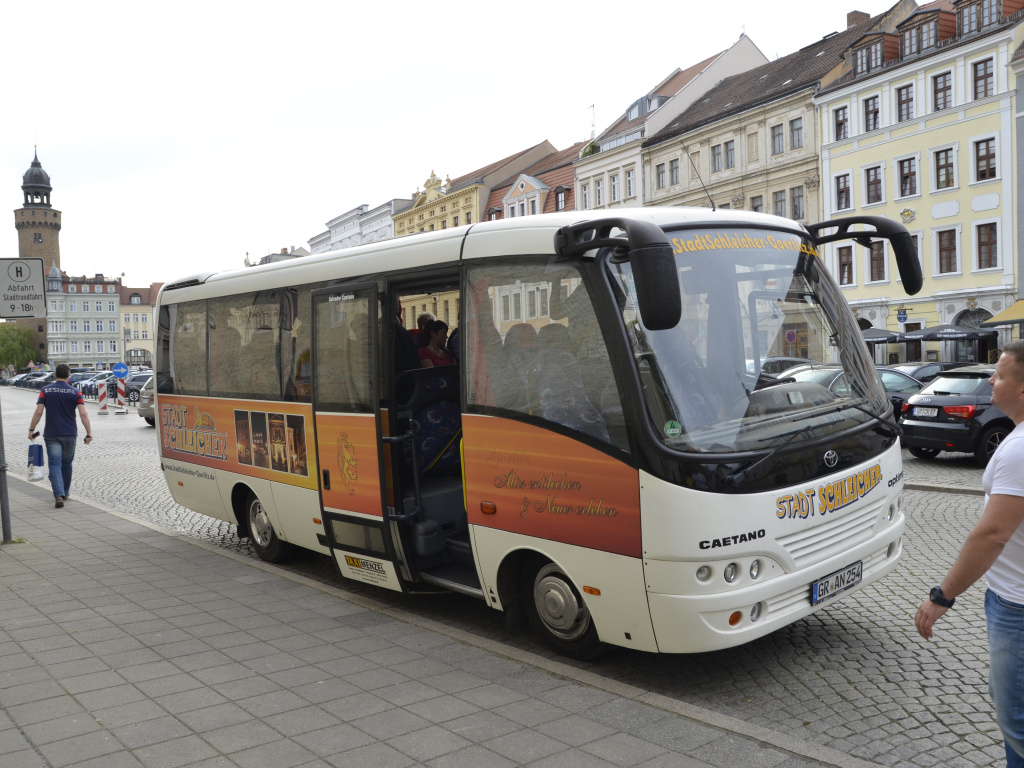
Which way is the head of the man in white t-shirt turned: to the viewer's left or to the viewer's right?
to the viewer's left

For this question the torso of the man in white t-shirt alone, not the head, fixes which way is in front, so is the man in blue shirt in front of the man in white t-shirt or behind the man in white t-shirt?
in front

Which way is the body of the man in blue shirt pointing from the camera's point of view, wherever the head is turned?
away from the camera

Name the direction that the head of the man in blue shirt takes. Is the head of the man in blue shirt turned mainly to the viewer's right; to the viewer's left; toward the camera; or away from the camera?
away from the camera

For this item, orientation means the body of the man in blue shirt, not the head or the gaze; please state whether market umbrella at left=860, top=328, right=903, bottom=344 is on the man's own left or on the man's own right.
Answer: on the man's own right

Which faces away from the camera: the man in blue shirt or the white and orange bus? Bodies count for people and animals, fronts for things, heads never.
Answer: the man in blue shirt

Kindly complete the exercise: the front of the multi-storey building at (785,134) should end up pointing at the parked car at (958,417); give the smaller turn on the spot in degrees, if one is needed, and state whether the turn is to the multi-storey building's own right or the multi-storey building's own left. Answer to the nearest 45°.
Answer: approximately 45° to the multi-storey building's own left

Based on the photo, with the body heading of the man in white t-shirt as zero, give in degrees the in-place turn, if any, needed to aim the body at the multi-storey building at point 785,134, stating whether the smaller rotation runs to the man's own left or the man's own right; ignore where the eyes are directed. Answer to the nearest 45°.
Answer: approximately 90° to the man's own right

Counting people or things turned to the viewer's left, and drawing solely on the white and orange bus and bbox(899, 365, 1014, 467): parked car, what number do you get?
0

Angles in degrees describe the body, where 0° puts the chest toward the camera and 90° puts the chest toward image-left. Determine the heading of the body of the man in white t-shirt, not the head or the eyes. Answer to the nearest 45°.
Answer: approximately 90°

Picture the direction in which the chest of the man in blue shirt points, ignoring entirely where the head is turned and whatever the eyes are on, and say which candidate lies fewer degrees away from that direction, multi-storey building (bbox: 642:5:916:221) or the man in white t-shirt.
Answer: the multi-storey building
